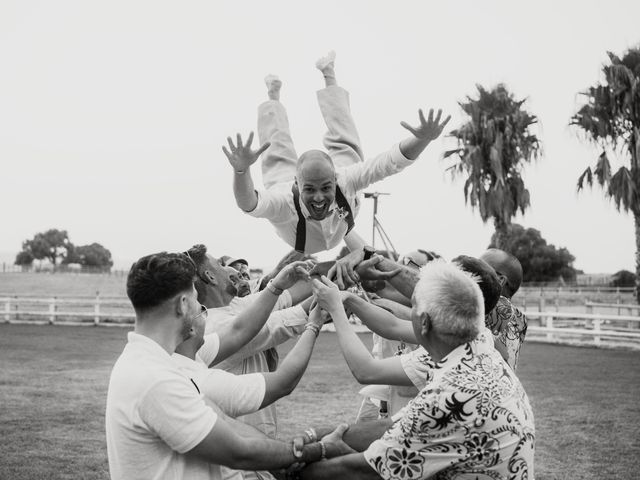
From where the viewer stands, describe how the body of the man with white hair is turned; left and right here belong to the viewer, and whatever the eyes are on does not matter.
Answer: facing away from the viewer and to the left of the viewer

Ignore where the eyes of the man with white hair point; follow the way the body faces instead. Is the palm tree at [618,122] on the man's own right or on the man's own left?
on the man's own right

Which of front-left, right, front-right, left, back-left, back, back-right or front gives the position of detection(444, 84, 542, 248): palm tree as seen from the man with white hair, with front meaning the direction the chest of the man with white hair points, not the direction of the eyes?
front-right

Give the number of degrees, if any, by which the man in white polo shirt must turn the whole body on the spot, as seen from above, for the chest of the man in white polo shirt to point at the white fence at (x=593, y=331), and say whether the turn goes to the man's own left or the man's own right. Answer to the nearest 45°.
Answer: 0° — they already face it

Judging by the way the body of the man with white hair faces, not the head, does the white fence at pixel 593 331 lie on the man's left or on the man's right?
on the man's right

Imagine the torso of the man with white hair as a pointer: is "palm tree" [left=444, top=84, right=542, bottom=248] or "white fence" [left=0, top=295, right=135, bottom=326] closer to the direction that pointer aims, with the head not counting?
the white fence

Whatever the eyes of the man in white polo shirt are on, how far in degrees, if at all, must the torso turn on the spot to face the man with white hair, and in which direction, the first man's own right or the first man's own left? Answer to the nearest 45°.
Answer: approximately 45° to the first man's own right

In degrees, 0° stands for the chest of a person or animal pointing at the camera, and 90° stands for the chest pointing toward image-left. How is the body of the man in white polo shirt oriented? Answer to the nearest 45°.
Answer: approximately 225°

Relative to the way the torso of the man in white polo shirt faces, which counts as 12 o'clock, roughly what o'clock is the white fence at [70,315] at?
The white fence is roughly at 10 o'clock from the man in white polo shirt.

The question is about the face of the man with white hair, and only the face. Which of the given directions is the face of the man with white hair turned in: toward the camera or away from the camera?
away from the camera

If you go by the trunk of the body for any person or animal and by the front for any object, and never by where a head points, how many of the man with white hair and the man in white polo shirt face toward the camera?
0

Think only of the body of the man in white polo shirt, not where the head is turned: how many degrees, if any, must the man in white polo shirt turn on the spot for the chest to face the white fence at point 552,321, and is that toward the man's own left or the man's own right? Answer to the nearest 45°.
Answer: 0° — they already face it

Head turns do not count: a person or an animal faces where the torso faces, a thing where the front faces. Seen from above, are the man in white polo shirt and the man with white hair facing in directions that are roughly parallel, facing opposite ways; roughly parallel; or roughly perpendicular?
roughly perpendicular

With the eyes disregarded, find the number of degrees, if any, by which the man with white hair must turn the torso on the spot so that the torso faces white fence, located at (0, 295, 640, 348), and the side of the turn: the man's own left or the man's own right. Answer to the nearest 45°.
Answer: approximately 45° to the man's own right
